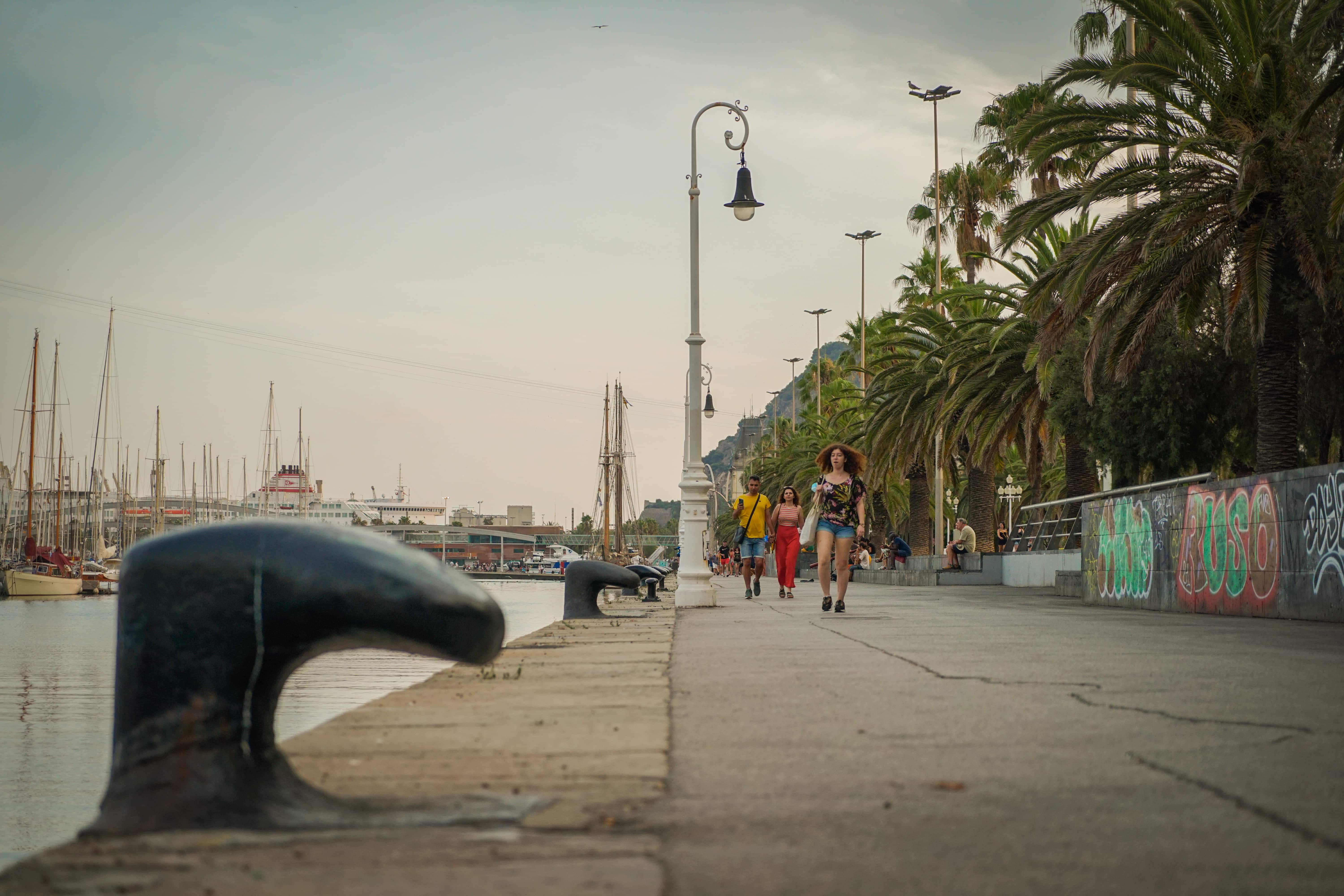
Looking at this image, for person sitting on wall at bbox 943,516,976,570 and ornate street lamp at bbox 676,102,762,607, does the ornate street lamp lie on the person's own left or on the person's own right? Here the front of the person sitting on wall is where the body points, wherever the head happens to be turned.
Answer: on the person's own left

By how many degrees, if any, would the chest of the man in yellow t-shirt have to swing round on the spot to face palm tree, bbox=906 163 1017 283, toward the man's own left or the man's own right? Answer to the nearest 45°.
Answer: approximately 180°

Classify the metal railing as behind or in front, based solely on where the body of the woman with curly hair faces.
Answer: behind

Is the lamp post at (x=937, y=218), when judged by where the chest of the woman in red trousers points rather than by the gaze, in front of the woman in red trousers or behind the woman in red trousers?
behind

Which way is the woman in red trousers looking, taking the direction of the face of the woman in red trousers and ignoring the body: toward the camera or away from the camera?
toward the camera

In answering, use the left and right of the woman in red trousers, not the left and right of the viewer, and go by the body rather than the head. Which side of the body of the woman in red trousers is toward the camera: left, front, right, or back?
front

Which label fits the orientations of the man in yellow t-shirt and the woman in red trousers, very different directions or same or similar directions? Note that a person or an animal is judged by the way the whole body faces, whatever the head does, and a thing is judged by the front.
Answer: same or similar directions

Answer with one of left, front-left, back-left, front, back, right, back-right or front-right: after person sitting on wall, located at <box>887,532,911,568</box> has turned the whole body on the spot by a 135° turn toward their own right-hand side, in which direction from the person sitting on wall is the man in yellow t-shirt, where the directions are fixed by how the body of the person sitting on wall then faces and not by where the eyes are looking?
back-right

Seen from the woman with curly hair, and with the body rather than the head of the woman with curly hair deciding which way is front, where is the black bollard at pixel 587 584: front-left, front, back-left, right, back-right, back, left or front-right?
right

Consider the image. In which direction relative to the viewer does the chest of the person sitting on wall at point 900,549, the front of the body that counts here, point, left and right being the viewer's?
facing to the left of the viewer

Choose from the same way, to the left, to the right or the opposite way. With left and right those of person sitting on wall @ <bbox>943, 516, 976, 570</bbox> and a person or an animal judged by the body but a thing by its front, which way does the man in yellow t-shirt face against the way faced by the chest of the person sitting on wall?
to the left

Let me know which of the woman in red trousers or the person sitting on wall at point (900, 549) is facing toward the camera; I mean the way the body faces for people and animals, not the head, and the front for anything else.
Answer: the woman in red trousers

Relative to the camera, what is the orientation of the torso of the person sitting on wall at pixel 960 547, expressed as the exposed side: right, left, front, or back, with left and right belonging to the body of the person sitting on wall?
left

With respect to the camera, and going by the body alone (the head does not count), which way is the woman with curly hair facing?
toward the camera

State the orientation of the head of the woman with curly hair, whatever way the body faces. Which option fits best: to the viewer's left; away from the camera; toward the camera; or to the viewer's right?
toward the camera
